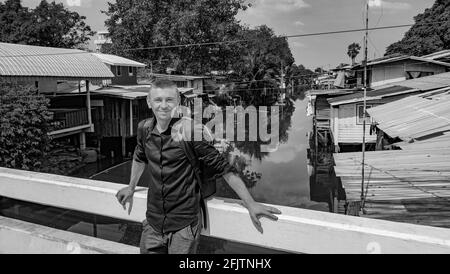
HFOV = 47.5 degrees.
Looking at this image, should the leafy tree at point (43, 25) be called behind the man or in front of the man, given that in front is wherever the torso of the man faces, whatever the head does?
behind

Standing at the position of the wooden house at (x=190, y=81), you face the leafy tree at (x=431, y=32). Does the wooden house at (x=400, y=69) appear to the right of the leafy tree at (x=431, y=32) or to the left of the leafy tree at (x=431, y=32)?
right

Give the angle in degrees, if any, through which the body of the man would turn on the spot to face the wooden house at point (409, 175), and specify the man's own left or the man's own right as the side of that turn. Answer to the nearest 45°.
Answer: approximately 135° to the man's own left

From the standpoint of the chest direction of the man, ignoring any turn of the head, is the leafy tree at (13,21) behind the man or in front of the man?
behind

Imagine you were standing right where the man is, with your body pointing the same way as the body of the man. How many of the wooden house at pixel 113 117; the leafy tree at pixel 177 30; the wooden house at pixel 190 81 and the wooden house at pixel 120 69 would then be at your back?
4

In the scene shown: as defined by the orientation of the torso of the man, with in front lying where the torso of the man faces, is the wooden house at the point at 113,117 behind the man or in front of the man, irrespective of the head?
behind

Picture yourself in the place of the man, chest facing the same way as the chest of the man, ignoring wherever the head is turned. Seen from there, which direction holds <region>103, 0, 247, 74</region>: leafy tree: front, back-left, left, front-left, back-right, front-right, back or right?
back

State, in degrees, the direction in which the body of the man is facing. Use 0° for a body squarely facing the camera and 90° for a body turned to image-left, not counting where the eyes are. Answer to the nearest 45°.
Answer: approximately 0°

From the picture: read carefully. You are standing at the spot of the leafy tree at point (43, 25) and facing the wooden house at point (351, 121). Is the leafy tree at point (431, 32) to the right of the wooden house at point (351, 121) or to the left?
left

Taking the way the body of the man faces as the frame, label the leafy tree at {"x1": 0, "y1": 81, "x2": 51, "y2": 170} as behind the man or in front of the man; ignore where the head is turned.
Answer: behind

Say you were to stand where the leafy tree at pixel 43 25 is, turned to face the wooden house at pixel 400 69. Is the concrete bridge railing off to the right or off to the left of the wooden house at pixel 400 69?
right

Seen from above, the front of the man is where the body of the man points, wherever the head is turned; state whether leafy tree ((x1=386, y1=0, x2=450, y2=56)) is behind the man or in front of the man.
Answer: behind
